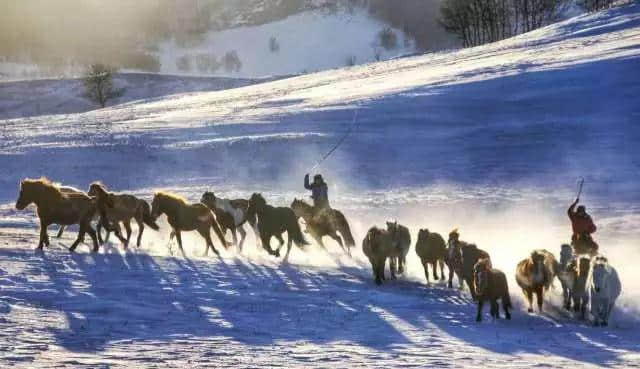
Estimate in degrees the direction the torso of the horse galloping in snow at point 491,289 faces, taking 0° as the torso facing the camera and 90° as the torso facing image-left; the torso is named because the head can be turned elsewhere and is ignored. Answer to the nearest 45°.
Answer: approximately 45°

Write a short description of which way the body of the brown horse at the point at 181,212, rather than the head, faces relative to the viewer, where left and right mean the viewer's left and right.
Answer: facing to the left of the viewer

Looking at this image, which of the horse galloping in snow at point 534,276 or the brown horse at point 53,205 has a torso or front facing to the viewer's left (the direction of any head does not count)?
the brown horse

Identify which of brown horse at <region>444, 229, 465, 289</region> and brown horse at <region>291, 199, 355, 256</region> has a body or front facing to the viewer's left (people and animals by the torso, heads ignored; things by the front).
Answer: brown horse at <region>291, 199, 355, 256</region>

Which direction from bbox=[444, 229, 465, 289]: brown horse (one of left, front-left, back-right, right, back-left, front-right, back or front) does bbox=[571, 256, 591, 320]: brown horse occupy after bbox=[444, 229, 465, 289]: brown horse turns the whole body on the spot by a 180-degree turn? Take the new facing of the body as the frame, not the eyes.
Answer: back-right

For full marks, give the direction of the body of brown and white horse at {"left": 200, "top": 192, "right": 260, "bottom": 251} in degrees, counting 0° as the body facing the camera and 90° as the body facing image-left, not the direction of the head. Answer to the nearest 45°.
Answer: approximately 90°

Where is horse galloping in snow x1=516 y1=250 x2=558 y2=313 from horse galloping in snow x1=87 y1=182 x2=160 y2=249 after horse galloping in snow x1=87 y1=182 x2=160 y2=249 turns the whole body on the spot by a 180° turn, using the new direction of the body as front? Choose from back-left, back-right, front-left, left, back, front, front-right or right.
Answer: front-right

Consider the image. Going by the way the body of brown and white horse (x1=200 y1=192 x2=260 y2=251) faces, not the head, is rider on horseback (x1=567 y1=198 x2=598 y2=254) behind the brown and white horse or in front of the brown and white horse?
behind

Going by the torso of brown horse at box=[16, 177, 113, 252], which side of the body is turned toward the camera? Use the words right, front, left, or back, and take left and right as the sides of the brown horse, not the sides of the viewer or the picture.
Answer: left

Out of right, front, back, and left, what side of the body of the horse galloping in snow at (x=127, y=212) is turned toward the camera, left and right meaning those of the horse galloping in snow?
left

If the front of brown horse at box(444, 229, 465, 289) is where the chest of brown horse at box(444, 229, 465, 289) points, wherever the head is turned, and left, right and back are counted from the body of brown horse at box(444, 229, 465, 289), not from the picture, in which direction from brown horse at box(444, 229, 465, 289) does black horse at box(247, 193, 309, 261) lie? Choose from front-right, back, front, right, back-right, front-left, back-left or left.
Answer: back-right
